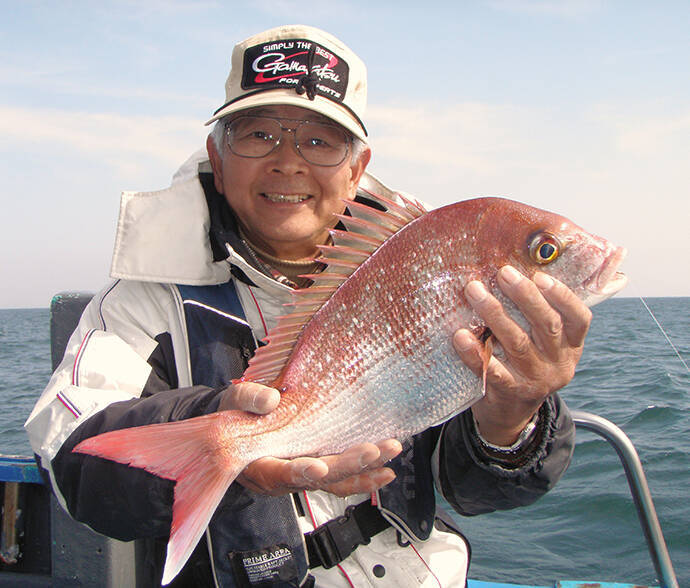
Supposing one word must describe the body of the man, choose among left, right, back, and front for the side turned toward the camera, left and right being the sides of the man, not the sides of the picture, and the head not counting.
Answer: front

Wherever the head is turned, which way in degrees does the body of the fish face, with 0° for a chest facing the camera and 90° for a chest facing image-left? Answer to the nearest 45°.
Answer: approximately 270°
